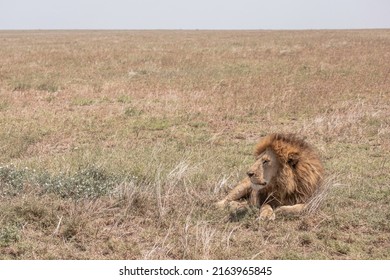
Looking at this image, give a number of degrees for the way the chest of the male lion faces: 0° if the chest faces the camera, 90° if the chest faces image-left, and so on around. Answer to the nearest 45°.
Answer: approximately 45°
